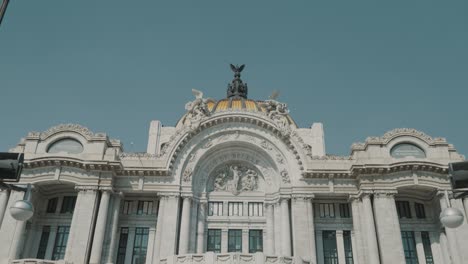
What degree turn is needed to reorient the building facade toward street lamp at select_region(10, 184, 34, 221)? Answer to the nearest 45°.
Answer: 0° — it already faces it

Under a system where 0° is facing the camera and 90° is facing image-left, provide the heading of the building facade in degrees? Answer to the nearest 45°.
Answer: approximately 0°
